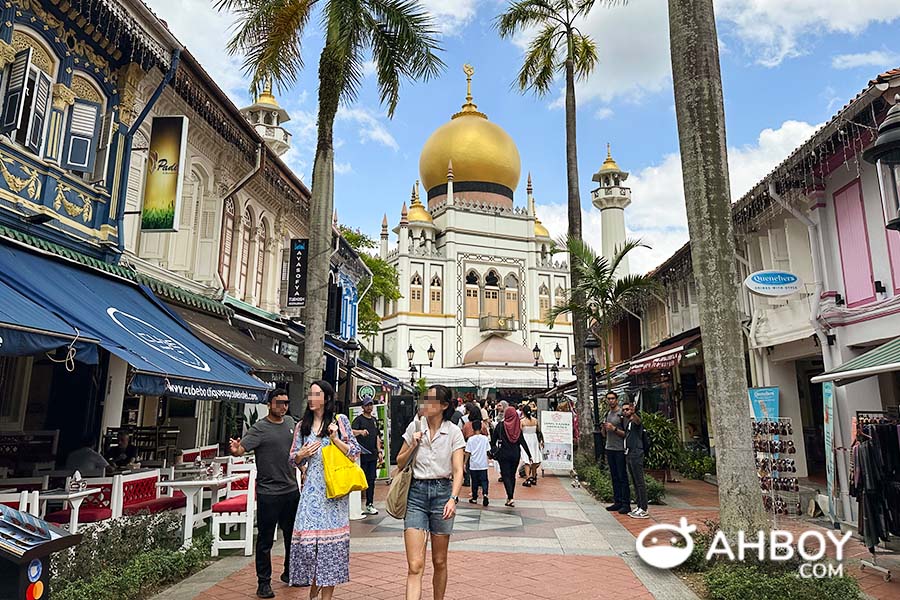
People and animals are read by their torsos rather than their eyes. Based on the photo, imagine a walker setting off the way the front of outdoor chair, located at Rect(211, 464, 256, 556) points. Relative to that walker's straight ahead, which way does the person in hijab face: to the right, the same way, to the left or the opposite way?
to the right

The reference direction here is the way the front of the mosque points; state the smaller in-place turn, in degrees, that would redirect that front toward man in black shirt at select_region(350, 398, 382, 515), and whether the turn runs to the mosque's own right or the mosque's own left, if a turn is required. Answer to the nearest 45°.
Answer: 0° — it already faces them

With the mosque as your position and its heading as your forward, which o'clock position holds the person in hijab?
The person in hijab is roughly at 12 o'clock from the mosque.

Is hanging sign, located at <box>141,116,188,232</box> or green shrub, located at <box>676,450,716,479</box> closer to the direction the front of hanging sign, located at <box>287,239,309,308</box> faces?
the hanging sign

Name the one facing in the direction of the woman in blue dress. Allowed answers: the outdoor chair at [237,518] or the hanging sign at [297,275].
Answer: the hanging sign

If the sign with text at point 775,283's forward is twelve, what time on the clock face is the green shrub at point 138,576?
The green shrub is roughly at 1 o'clock from the sign with text.

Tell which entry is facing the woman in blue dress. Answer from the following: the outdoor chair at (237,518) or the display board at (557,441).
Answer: the display board

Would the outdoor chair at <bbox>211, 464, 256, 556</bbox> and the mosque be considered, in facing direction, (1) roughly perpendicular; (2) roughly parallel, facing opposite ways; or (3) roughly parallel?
roughly perpendicular
